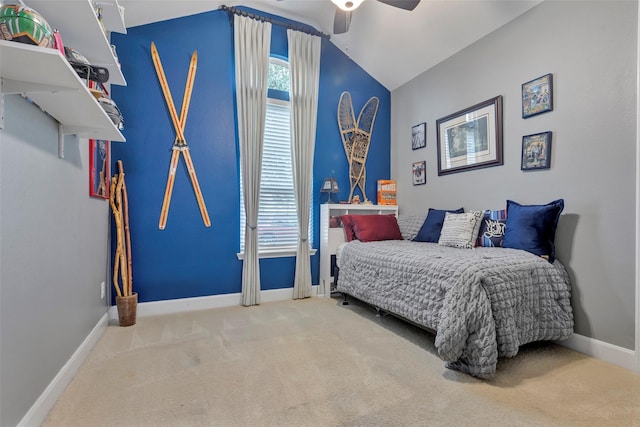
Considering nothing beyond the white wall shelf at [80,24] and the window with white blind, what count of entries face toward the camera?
1

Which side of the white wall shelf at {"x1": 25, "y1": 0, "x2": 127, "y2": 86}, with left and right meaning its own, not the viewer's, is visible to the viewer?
right

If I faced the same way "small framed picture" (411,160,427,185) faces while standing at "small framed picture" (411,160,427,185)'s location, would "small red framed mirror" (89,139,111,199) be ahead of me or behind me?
ahead

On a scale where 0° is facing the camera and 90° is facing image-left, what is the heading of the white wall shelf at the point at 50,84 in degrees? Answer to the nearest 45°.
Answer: approximately 270°

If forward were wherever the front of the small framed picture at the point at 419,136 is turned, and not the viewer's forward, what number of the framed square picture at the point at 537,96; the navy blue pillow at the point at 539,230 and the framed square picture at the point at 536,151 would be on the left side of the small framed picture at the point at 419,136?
3

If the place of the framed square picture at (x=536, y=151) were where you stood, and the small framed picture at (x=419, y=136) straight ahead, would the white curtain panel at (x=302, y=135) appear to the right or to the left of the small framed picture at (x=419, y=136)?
left

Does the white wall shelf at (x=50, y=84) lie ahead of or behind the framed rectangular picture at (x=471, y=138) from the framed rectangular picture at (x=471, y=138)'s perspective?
ahead

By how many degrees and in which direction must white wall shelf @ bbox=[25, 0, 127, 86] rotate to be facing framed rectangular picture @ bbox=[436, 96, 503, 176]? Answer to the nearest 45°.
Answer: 0° — it already faces it

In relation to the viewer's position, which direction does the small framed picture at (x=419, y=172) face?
facing the viewer and to the left of the viewer

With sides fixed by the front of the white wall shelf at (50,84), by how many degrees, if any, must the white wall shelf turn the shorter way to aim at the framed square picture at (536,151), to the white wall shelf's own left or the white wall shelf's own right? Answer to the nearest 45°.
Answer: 0° — it already faces it

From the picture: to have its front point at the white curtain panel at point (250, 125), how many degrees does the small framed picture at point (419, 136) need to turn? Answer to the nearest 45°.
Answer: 0° — it already faces it

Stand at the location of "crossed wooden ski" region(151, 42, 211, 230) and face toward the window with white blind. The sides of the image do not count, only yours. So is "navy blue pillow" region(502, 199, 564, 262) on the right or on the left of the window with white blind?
right
